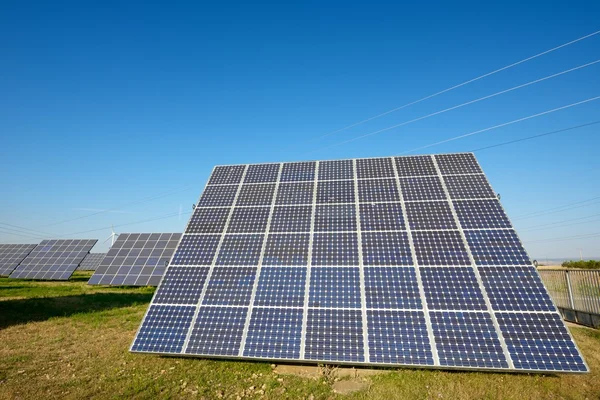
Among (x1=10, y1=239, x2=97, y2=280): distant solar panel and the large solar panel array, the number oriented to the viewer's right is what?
0

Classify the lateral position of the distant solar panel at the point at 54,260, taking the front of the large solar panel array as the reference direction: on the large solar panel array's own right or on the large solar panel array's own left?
on the large solar panel array's own right

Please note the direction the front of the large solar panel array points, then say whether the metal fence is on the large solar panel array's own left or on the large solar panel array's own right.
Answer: on the large solar panel array's own left

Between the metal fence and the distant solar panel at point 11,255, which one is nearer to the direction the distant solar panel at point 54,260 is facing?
the metal fence

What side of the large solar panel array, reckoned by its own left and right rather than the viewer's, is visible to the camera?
front

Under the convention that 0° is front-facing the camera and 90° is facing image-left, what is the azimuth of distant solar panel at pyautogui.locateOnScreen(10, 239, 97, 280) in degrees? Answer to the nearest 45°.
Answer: approximately 45°

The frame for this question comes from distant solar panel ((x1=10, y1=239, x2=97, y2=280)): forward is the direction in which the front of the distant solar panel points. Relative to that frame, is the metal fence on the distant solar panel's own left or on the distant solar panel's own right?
on the distant solar panel's own left

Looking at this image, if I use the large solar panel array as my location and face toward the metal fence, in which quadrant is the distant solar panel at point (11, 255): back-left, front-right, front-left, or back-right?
back-left

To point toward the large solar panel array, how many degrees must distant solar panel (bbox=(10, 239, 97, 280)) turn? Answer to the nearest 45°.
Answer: approximately 45° to its left

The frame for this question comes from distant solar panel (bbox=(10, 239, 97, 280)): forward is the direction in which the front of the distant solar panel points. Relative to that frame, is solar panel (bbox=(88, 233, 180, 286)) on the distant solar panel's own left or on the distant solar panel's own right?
on the distant solar panel's own left
